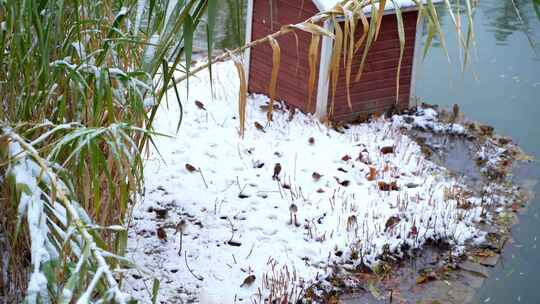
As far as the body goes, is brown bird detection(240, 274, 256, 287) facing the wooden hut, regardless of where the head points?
no

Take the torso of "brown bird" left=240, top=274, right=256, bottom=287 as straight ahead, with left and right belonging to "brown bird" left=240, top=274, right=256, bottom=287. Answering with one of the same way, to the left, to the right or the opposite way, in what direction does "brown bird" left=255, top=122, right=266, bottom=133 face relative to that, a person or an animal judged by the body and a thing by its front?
the opposite way

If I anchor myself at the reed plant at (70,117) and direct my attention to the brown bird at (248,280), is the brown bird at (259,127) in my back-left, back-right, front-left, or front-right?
front-left

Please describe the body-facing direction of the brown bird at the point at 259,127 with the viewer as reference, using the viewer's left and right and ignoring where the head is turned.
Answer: facing to the left of the viewer

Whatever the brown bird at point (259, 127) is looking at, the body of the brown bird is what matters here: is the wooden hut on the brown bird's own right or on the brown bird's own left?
on the brown bird's own right

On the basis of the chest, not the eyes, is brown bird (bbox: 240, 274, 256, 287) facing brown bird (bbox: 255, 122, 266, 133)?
no

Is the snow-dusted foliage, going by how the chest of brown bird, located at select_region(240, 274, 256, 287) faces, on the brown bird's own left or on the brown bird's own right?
on the brown bird's own right

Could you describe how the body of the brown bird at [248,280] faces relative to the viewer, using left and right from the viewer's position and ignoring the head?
facing to the right of the viewer

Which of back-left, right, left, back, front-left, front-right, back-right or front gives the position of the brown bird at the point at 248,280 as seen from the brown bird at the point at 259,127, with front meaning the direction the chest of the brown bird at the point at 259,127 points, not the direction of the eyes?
left

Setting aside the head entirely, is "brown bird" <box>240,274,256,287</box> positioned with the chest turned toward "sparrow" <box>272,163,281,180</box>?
no
